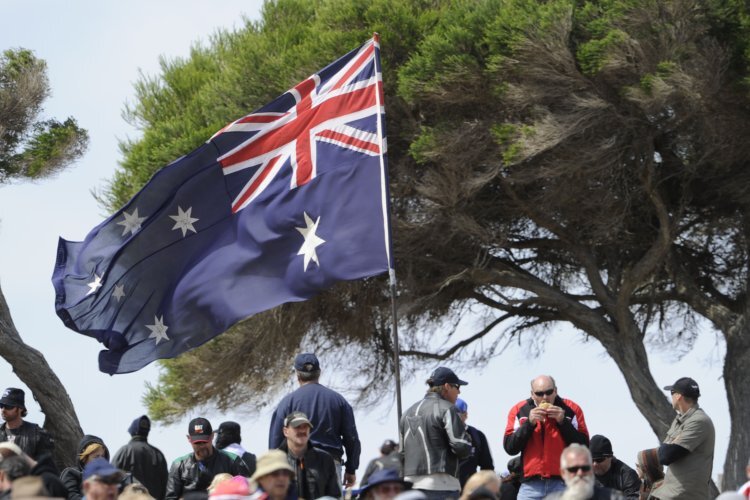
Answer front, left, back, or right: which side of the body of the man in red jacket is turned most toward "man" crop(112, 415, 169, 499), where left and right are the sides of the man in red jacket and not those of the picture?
right

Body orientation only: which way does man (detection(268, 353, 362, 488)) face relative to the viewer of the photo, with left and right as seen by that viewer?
facing away from the viewer

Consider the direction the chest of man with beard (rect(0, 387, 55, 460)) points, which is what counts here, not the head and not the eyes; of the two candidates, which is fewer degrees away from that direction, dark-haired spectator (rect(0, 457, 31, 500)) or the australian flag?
the dark-haired spectator

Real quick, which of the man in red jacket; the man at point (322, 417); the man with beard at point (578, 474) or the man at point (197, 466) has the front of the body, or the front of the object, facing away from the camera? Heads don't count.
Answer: the man at point (322, 417)

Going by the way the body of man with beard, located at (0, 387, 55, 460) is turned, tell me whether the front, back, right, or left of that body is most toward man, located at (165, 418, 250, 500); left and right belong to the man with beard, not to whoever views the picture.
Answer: left
